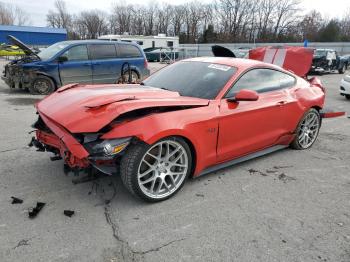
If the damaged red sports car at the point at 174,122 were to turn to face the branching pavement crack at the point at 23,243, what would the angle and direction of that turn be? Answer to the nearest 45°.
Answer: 0° — it already faces it

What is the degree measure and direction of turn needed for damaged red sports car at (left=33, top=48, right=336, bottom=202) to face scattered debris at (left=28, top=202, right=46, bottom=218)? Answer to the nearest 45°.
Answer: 0° — it already faces it

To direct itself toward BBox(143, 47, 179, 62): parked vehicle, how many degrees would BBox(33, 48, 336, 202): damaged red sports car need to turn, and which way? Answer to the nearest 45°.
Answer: approximately 135° to its right

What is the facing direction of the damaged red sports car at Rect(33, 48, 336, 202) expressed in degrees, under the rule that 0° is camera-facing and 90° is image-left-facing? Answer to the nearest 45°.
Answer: approximately 45°

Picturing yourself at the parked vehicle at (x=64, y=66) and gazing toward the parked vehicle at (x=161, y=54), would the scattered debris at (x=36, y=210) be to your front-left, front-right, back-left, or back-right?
back-right

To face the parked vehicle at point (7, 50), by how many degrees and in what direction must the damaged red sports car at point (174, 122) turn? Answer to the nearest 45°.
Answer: approximately 90° to its right

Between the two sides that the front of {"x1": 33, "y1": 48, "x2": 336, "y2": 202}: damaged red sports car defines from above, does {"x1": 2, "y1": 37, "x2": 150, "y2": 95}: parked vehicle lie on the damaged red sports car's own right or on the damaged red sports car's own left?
on the damaged red sports car's own right
